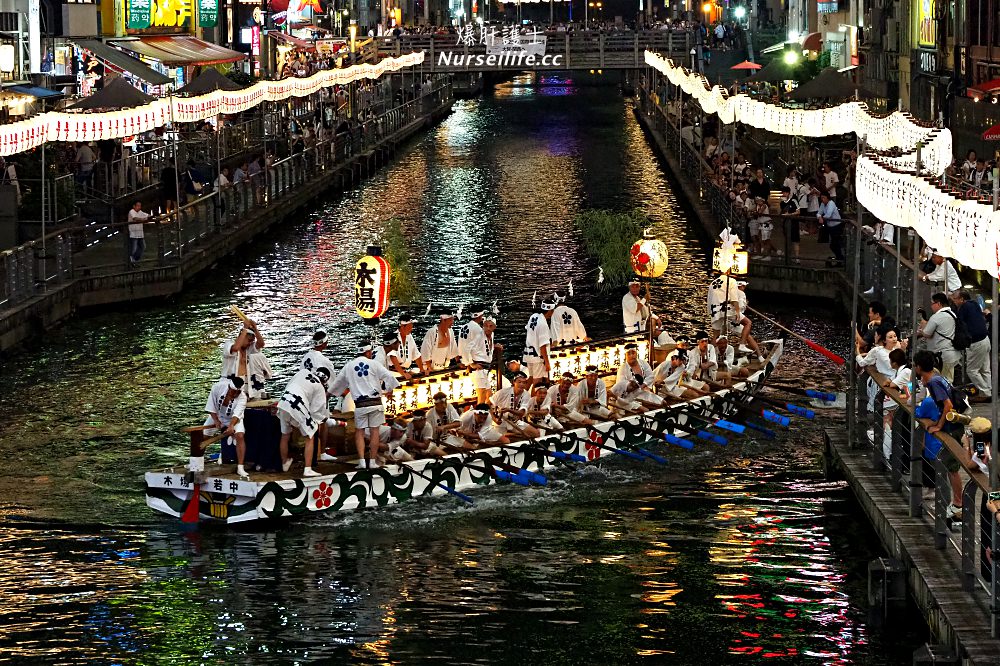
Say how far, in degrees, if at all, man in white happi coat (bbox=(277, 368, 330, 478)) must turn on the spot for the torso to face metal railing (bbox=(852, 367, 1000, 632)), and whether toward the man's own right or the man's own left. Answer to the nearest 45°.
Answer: approximately 90° to the man's own right

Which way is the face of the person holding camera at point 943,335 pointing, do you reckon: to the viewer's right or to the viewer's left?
to the viewer's left

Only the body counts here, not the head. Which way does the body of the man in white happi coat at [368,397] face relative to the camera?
away from the camera

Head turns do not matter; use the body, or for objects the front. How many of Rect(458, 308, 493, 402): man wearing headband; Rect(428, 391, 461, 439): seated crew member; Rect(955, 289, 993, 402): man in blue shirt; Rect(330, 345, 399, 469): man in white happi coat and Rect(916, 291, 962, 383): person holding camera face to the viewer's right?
1

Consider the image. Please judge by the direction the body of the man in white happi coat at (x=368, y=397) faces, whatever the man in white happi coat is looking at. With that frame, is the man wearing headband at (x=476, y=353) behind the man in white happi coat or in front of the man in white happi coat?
in front

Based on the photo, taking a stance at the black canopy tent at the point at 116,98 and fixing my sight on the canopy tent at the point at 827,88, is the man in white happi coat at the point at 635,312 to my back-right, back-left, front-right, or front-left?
front-right

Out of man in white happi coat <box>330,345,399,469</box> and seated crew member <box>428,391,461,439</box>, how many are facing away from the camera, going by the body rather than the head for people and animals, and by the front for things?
1

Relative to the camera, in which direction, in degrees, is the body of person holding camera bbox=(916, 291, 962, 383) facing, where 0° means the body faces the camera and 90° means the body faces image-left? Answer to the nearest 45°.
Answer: approximately 90°

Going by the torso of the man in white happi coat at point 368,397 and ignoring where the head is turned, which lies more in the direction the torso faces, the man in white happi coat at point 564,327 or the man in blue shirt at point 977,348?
the man in white happi coat

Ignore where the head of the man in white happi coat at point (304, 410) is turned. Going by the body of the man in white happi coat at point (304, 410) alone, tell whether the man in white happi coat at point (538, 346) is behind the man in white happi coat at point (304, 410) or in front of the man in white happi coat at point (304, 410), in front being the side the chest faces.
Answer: in front
